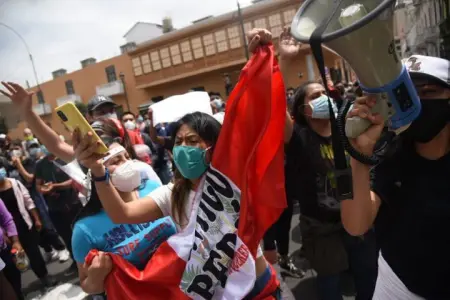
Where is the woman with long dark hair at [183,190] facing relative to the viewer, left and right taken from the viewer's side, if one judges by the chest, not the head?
facing the viewer and to the left of the viewer

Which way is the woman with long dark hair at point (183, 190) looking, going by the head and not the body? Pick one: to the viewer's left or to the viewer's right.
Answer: to the viewer's left

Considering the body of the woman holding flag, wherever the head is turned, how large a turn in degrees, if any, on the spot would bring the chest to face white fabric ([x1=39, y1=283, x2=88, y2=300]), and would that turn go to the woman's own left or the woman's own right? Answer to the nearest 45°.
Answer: approximately 90° to the woman's own right

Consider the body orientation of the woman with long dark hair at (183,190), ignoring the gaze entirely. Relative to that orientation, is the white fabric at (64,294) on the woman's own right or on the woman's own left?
on the woman's own right

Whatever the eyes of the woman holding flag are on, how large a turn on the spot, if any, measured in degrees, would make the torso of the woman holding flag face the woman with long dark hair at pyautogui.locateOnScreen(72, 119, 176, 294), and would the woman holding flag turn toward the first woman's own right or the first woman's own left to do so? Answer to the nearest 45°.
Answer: approximately 45° to the first woman's own right
